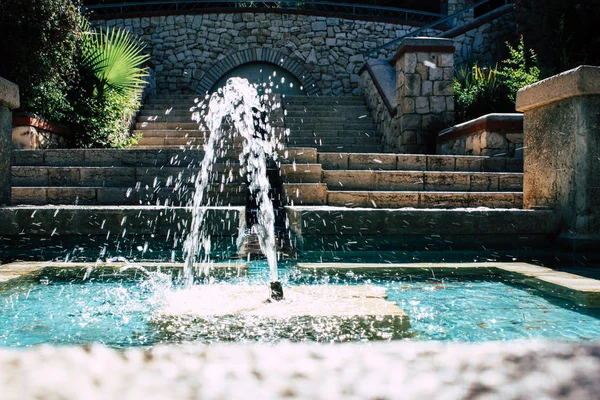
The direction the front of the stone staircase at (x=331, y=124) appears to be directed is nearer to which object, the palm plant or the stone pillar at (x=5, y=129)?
the stone pillar

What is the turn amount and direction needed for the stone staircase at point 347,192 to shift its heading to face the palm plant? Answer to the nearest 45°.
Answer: approximately 135° to its right

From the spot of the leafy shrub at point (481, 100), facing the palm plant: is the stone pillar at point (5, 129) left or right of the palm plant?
left

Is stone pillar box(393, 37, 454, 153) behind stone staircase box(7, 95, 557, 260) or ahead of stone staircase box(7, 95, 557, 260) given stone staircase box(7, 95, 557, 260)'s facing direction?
behind

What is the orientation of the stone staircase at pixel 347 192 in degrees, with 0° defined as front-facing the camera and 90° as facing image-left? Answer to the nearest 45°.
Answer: approximately 0°

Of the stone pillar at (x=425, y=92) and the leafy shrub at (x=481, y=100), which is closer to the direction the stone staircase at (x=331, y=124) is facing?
the stone pillar

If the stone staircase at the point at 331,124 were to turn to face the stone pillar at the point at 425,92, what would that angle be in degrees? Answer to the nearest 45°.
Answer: approximately 45° to its left
